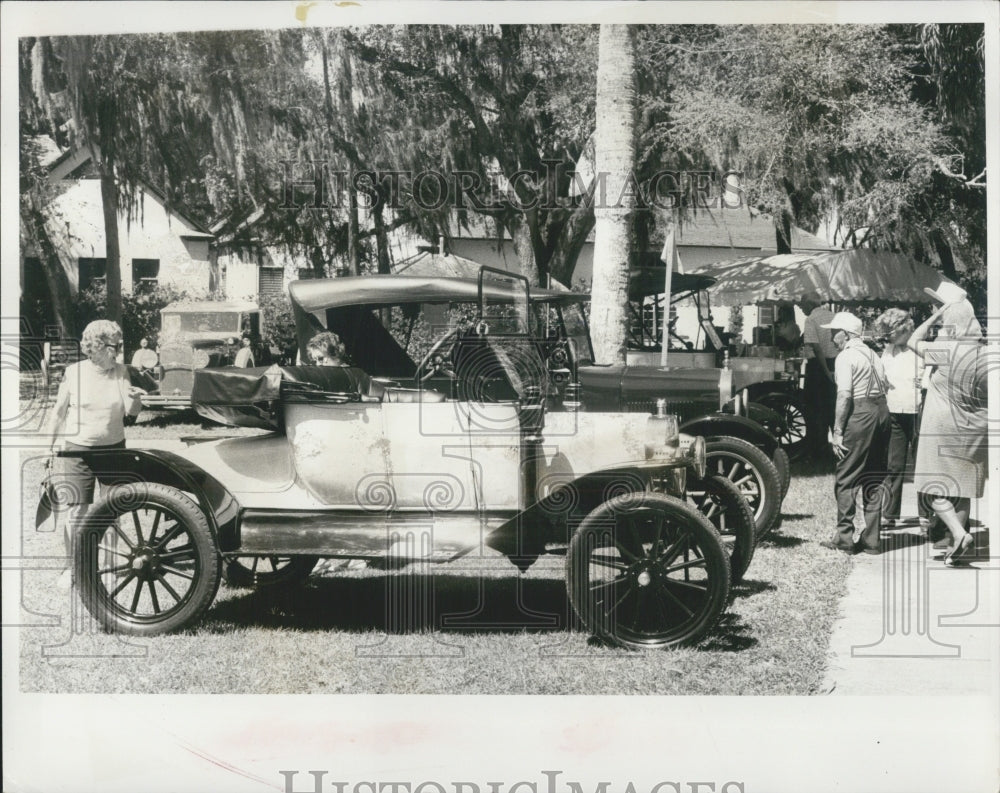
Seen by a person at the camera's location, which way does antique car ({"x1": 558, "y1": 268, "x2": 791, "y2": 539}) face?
facing to the right of the viewer

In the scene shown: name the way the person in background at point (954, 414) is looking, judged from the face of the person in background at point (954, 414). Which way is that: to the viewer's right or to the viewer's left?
to the viewer's left

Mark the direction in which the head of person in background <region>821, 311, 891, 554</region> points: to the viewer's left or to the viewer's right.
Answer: to the viewer's left

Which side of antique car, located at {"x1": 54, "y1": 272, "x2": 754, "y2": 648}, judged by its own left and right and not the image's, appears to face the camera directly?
right

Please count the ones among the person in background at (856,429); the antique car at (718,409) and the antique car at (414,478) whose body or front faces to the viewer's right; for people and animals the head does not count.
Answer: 2

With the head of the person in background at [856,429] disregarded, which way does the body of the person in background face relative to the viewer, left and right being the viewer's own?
facing away from the viewer and to the left of the viewer
